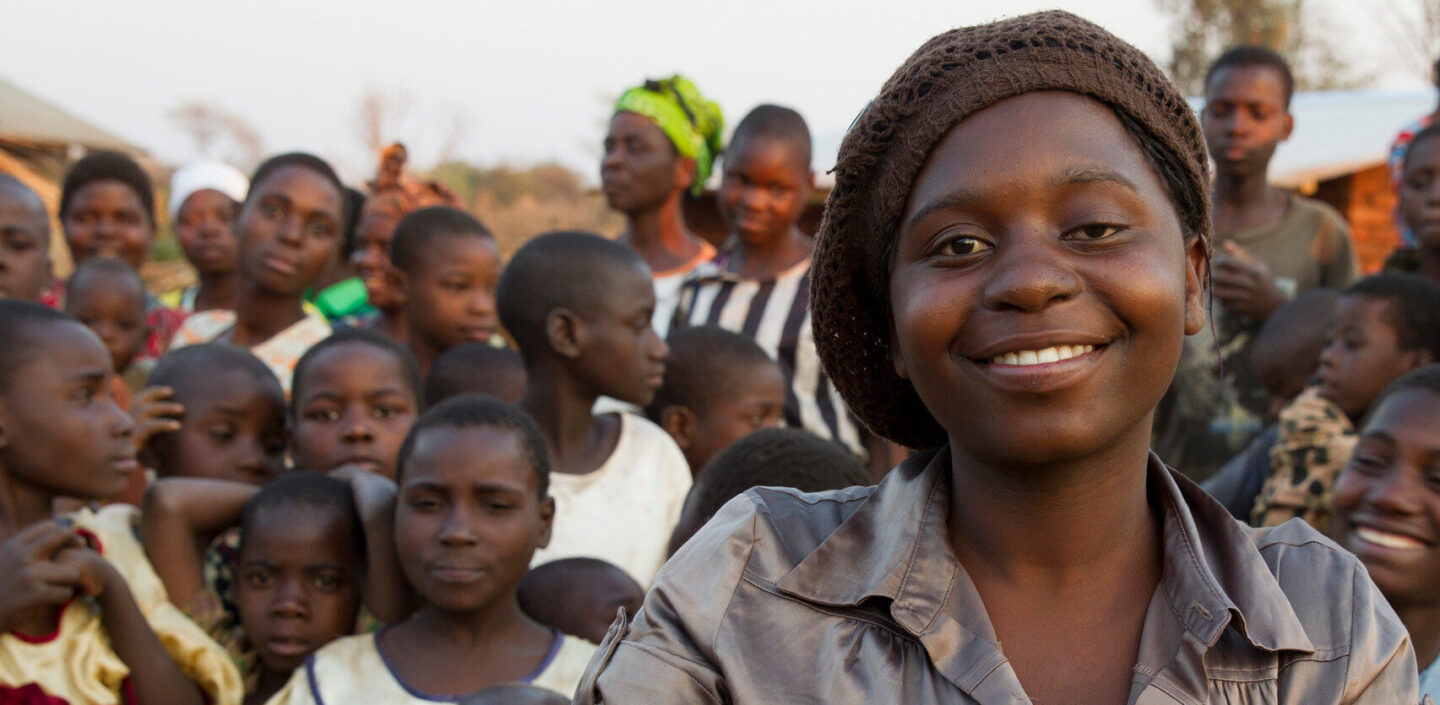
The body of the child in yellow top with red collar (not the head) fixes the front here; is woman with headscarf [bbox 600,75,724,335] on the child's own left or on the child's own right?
on the child's own left

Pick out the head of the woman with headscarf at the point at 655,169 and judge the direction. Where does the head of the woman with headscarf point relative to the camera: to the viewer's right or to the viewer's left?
to the viewer's left

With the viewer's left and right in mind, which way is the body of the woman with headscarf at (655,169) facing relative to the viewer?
facing the viewer and to the left of the viewer

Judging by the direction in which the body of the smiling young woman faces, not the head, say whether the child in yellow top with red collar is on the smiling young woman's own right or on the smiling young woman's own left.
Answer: on the smiling young woman's own right

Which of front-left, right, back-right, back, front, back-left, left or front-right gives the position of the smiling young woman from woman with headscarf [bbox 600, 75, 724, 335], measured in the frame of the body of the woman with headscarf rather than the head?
front-left

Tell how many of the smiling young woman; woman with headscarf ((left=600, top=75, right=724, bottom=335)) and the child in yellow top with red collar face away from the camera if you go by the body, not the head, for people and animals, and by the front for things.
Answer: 0

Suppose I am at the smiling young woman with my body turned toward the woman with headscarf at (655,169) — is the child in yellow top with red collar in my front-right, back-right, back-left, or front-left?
front-left

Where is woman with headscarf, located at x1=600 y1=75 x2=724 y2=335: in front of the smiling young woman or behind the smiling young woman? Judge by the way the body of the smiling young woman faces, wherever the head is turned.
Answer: behind

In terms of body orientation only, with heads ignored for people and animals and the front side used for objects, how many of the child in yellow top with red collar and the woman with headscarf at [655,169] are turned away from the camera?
0

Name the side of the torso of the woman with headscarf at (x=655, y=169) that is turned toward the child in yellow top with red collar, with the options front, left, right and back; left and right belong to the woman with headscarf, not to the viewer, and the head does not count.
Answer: front

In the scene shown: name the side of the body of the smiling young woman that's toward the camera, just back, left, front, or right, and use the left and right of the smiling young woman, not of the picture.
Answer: front

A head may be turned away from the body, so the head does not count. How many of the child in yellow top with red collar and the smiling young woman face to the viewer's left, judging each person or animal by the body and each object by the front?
0

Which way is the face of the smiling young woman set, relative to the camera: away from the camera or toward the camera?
toward the camera
